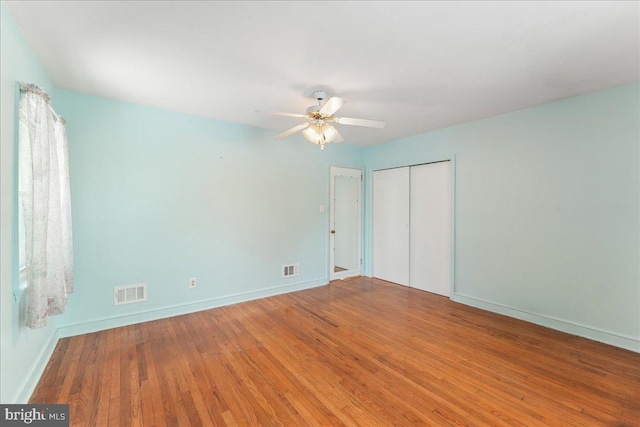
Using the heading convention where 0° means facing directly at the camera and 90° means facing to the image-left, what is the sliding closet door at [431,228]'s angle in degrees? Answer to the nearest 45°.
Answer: approximately 45°

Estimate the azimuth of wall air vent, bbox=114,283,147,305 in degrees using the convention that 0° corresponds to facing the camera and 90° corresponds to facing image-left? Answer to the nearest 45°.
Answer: approximately 0°

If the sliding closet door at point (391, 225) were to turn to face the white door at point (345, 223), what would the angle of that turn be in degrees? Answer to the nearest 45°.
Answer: approximately 45° to its right

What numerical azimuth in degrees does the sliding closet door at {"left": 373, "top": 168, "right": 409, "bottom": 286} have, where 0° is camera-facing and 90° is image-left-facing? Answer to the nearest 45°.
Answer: approximately 45°

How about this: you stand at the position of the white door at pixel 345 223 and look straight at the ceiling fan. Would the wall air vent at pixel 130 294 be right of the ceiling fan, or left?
right

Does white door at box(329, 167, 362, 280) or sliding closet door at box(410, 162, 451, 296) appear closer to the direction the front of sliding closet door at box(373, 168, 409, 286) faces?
the white door

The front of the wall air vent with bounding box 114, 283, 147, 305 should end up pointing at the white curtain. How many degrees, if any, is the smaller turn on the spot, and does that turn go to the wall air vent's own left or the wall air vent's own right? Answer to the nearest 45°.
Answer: approximately 45° to the wall air vent's own right

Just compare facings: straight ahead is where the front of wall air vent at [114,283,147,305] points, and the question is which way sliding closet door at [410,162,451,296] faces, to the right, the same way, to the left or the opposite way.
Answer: to the right

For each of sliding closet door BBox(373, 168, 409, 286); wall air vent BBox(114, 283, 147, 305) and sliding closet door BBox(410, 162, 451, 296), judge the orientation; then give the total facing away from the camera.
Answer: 0

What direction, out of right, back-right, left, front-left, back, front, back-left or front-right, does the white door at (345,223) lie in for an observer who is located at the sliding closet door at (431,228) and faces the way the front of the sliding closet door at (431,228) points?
front-right

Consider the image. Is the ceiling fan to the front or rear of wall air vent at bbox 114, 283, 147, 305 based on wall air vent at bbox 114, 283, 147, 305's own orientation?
to the front

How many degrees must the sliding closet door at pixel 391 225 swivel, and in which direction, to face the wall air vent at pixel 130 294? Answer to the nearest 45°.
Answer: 0° — it already faces it

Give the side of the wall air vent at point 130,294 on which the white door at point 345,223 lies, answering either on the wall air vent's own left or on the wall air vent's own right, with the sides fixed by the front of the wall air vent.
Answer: on the wall air vent's own left

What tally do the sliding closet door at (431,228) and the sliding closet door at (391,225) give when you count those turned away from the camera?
0
